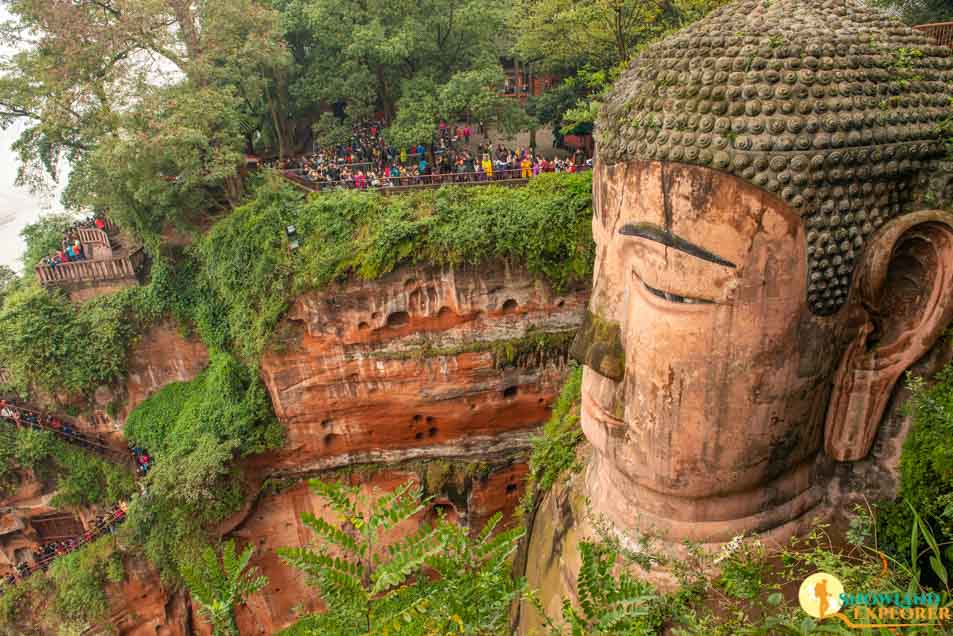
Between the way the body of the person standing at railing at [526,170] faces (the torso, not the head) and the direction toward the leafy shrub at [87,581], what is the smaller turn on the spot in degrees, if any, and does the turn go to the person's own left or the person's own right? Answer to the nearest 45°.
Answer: approximately 90° to the person's own right

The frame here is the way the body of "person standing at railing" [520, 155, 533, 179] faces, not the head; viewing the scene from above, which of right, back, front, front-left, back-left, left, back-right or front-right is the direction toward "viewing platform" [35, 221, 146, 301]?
right

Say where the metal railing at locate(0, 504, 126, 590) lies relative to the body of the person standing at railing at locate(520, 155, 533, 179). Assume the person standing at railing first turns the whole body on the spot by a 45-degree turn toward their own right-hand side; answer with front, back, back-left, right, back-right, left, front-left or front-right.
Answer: front-right

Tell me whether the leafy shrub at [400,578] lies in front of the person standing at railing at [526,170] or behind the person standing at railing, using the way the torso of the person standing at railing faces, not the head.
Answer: in front

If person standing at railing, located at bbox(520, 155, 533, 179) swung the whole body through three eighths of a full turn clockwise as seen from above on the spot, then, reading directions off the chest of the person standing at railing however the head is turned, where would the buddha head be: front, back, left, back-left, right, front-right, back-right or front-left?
back-left

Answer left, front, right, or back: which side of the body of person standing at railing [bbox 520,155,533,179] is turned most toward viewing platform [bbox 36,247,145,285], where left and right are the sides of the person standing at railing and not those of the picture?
right

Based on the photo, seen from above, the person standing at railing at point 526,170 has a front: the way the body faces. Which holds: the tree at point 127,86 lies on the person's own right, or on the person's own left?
on the person's own right

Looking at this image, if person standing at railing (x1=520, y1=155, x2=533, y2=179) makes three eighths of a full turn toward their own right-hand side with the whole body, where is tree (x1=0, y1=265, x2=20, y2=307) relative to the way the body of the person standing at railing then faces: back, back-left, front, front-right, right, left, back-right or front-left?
front-left

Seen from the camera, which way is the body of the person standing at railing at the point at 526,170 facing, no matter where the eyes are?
toward the camera

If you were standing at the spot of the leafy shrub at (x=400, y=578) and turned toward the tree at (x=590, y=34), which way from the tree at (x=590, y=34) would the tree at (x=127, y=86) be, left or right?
left
